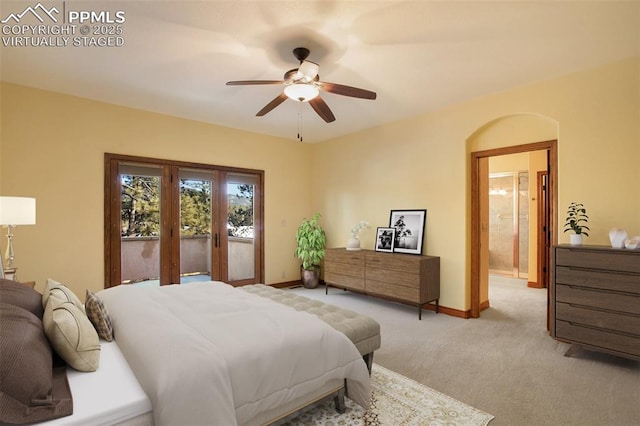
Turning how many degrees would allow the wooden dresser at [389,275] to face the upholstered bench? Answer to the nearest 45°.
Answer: approximately 45° to its left

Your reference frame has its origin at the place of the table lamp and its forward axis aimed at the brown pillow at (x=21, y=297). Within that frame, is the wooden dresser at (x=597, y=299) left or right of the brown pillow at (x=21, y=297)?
left

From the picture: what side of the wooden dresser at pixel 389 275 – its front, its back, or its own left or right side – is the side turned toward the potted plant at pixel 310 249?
right

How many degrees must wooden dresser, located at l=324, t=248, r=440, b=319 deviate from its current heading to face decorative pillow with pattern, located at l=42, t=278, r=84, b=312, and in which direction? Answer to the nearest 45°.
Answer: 0° — it already faces it

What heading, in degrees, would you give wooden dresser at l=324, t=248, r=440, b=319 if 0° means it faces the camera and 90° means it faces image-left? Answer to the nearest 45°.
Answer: approximately 45°

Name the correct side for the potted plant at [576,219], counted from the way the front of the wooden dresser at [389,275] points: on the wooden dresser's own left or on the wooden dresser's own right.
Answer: on the wooden dresser's own left

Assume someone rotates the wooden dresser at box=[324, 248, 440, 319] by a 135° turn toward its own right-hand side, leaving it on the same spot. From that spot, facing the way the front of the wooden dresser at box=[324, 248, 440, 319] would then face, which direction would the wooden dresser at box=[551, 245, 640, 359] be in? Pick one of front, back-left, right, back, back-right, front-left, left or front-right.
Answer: back-right
